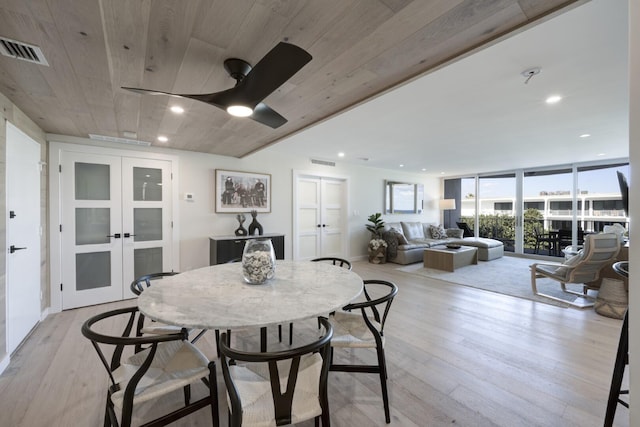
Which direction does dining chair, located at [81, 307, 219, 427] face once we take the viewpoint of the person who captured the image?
facing away from the viewer and to the right of the viewer

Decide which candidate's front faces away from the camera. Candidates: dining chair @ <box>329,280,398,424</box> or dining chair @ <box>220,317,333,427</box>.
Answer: dining chair @ <box>220,317,333,427</box>

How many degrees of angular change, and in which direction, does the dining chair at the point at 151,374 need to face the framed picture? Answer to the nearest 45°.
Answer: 0° — it already faces it

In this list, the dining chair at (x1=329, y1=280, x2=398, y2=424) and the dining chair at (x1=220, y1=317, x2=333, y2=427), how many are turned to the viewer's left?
1

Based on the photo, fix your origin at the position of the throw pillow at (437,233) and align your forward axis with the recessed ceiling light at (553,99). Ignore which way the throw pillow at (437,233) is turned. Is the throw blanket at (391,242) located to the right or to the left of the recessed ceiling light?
right

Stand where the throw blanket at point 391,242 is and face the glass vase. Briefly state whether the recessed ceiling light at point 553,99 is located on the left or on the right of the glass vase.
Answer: left

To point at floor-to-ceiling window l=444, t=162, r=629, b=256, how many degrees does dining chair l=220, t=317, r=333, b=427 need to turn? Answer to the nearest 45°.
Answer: approximately 45° to its right

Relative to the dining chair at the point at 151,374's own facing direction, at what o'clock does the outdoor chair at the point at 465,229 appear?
The outdoor chair is roughly at 1 o'clock from the dining chair.

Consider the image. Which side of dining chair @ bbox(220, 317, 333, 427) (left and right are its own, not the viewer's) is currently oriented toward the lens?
back

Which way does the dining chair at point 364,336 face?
to the viewer's left
